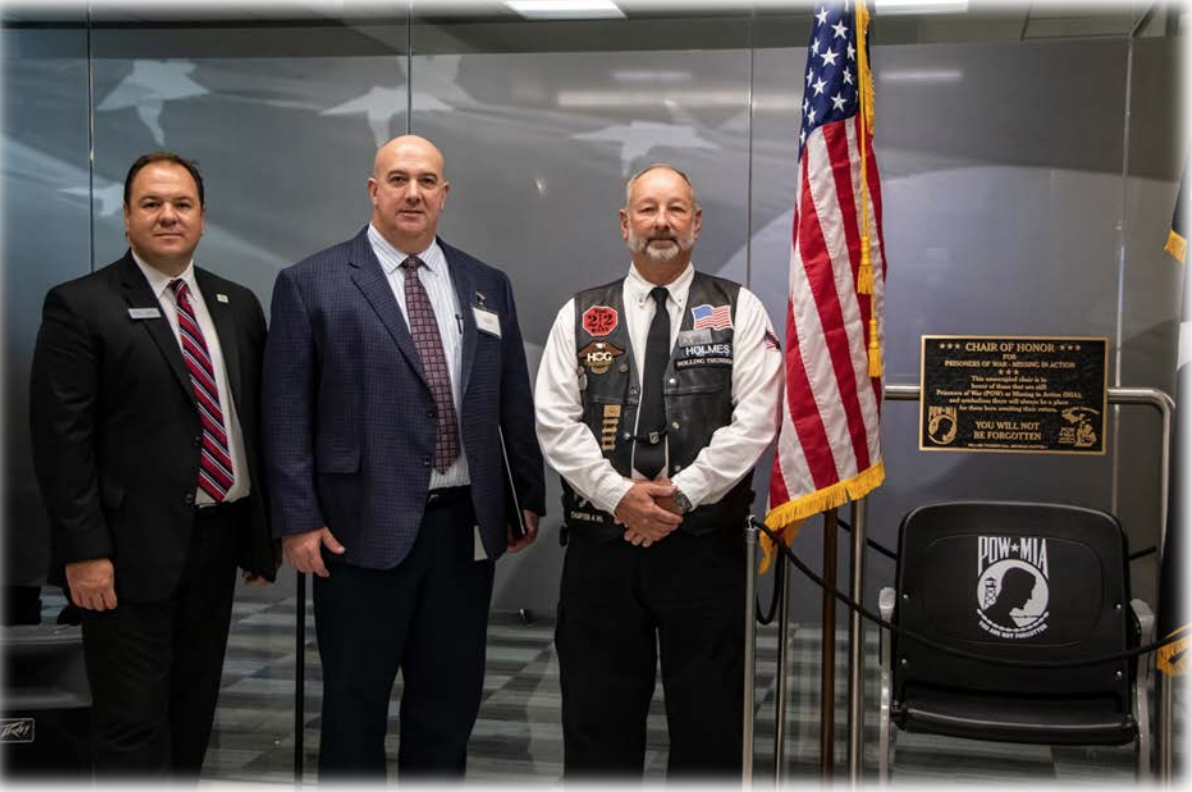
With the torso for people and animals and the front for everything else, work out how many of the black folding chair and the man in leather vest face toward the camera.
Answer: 2

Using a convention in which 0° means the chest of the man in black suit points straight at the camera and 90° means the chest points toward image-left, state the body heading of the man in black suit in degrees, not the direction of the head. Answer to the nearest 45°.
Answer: approximately 315°

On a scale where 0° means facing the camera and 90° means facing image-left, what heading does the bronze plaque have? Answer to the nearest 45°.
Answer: approximately 0°

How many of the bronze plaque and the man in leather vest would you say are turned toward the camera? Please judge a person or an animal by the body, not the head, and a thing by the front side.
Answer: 2

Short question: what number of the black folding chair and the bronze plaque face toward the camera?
2
